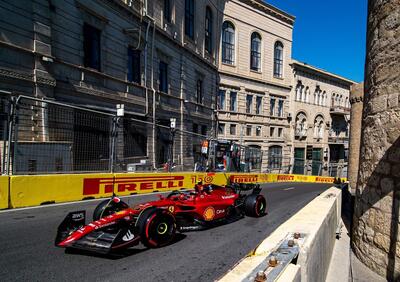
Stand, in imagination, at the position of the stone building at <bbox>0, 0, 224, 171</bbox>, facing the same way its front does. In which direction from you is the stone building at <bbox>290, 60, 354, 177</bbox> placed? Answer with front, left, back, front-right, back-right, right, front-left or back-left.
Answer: left

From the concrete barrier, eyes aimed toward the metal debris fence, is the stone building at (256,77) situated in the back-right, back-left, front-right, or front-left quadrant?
front-right

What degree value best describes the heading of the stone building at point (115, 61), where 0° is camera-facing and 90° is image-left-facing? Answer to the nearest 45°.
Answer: approximately 315°

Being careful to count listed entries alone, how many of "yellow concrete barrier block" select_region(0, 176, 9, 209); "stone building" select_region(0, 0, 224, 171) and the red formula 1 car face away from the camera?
0

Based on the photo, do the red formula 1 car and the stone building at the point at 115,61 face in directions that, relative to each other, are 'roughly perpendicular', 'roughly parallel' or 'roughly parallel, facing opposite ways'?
roughly perpendicular

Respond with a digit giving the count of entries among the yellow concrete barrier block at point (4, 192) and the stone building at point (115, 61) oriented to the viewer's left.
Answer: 0

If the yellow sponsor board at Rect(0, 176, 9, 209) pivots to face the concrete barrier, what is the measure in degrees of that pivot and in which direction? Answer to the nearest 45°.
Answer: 0° — it already faces it

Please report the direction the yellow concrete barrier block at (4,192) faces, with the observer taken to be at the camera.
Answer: facing the viewer

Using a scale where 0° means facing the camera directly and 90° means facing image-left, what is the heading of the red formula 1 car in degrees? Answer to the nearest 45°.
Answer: approximately 45°

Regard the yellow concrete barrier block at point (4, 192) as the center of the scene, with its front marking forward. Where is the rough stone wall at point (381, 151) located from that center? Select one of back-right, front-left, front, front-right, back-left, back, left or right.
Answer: front-left

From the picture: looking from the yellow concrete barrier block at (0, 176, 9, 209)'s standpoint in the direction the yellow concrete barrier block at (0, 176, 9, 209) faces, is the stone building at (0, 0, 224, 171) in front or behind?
behind

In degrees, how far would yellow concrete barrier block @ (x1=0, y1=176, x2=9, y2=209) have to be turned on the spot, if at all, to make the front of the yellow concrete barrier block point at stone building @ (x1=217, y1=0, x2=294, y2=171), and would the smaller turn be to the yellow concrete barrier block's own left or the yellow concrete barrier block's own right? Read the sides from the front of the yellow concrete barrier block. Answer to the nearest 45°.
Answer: approximately 135° to the yellow concrete barrier block's own left

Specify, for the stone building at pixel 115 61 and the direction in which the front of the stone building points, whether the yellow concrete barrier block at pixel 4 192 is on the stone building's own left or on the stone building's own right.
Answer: on the stone building's own right
